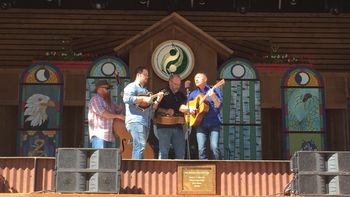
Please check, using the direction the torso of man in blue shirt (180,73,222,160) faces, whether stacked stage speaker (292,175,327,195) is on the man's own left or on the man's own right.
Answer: on the man's own left

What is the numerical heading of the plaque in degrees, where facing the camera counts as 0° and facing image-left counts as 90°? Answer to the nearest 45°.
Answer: approximately 0°

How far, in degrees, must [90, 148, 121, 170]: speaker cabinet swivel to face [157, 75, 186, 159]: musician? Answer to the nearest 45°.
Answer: approximately 135° to its left

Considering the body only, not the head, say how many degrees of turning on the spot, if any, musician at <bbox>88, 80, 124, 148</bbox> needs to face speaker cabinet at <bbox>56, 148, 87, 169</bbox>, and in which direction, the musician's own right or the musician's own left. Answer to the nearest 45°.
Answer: approximately 135° to the musician's own right

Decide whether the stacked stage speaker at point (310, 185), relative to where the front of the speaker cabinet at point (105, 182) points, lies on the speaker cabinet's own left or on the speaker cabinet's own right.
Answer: on the speaker cabinet's own left

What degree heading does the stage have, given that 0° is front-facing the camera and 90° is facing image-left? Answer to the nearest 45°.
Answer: approximately 0°

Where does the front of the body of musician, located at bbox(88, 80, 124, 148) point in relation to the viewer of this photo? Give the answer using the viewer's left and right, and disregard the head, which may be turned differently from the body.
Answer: facing to the right of the viewer

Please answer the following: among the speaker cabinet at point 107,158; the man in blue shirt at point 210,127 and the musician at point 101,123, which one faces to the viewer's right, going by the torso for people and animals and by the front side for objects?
the musician

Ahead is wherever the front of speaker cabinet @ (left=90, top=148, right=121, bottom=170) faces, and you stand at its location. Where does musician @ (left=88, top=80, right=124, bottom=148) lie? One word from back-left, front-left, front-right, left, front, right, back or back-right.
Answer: back

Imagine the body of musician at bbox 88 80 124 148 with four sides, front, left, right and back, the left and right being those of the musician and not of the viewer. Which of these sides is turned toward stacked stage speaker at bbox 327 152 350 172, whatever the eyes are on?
front

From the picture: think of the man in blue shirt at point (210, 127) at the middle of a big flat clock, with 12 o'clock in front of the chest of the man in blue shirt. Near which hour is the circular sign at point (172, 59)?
The circular sign is roughly at 4 o'clock from the man in blue shirt.
